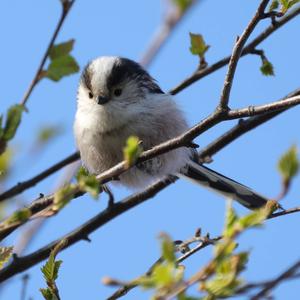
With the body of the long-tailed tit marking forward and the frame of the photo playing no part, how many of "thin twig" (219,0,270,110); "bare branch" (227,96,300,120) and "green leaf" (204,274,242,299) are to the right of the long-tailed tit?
0

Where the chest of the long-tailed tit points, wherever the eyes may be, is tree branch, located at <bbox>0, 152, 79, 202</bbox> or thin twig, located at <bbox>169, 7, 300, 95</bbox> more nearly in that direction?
the tree branch

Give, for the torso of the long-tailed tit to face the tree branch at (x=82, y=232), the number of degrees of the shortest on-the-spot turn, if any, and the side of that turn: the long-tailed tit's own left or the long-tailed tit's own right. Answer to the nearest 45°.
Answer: approximately 45° to the long-tailed tit's own right

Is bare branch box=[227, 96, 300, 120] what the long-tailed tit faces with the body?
no

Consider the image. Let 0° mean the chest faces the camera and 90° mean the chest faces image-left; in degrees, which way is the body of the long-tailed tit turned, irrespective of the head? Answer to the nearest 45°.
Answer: approximately 45°

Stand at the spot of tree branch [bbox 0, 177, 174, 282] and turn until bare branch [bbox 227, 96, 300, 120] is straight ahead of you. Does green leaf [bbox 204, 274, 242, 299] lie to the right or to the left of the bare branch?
right

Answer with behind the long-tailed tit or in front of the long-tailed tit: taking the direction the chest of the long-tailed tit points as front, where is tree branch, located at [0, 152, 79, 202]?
in front

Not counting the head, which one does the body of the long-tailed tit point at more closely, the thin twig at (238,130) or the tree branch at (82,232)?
the tree branch

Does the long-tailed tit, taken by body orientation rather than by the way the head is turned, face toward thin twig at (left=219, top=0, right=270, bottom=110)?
no

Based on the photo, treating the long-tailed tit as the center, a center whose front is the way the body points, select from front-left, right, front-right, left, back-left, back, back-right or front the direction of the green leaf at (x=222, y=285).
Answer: front-left

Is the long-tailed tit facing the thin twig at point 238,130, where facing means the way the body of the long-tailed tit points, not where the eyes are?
no
